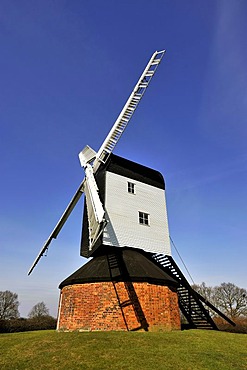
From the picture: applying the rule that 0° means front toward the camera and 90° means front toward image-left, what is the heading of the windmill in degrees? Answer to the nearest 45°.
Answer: approximately 45°
